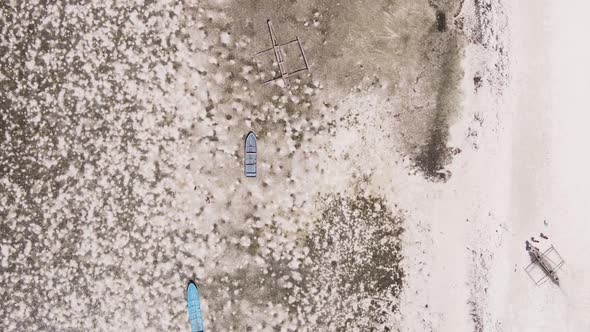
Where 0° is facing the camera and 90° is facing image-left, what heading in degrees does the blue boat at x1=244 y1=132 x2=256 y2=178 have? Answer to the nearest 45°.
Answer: approximately 180°

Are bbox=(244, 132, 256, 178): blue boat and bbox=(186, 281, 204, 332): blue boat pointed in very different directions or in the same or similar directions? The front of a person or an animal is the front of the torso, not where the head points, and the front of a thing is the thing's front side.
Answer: same or similar directions

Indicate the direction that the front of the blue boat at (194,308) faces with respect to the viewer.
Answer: facing away from the viewer

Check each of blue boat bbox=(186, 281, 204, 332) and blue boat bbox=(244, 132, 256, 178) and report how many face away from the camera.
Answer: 2

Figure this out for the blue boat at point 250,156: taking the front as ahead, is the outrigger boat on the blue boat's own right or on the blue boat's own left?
on the blue boat's own right
